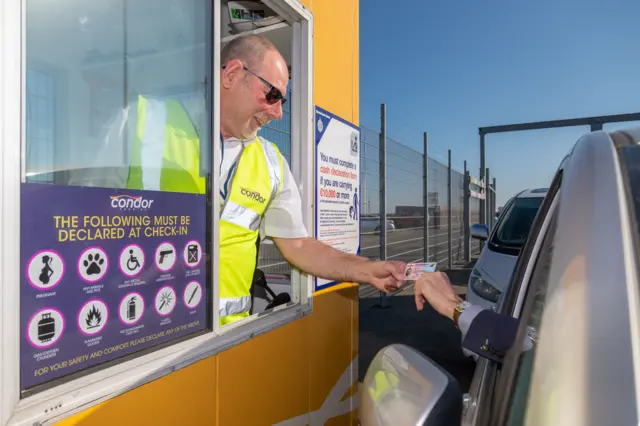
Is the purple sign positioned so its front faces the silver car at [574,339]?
yes

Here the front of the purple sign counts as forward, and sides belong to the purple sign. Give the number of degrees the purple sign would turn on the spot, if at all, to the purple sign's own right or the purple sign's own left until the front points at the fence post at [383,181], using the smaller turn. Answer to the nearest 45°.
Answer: approximately 90° to the purple sign's own left

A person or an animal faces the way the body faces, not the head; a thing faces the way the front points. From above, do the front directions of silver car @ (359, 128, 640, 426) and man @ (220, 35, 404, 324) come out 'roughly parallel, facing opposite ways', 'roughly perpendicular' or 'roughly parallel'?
roughly perpendicular

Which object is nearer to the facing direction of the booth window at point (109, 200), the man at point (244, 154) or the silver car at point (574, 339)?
the silver car
